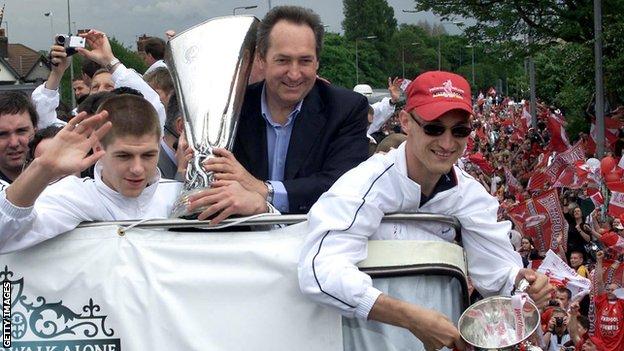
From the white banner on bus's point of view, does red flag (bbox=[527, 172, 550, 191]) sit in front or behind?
behind

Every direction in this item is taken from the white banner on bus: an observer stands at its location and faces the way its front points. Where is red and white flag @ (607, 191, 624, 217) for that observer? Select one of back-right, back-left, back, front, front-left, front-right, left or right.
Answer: back-left

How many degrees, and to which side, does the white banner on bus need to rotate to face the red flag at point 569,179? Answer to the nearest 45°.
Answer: approximately 135° to its left

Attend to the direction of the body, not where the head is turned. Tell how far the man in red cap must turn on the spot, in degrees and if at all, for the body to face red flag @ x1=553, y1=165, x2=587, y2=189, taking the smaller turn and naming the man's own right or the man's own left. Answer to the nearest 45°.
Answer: approximately 135° to the man's own left

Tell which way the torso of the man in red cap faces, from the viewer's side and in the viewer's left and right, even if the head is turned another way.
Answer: facing the viewer and to the right of the viewer

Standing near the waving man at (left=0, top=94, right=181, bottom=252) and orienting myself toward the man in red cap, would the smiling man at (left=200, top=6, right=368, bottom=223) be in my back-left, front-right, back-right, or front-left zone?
front-left

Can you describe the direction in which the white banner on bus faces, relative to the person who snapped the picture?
facing the viewer

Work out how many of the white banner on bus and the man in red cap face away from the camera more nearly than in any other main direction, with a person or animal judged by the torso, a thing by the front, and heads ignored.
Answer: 0
